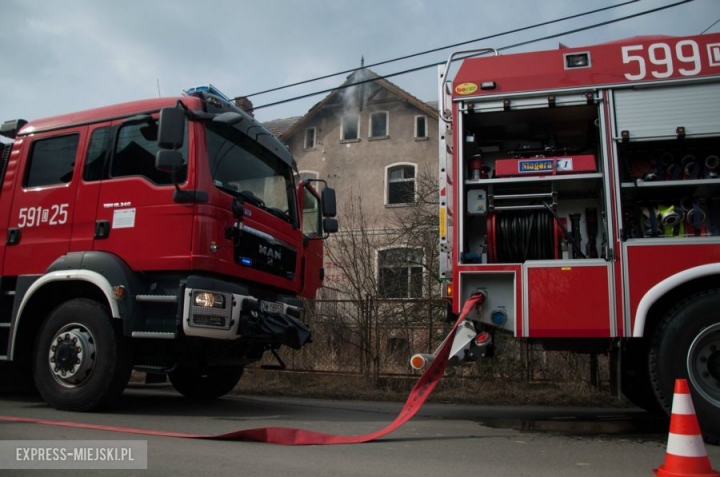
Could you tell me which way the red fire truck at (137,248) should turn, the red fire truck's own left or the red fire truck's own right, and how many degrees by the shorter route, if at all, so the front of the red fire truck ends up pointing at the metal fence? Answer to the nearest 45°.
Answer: approximately 90° to the red fire truck's own left

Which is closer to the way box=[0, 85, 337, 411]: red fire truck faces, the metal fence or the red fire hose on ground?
the red fire hose on ground

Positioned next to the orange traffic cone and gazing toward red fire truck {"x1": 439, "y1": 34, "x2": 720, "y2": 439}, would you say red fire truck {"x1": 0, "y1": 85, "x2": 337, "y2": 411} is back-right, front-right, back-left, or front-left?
front-left

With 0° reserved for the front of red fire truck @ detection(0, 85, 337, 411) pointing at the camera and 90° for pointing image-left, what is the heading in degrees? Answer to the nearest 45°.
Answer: approximately 315°

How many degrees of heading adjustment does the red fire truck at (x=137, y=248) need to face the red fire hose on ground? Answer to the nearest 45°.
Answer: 0° — it already faces it

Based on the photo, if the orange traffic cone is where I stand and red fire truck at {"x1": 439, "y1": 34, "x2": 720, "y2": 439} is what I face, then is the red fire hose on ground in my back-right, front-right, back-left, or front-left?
front-left

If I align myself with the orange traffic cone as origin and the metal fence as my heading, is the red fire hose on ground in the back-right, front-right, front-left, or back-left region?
front-left

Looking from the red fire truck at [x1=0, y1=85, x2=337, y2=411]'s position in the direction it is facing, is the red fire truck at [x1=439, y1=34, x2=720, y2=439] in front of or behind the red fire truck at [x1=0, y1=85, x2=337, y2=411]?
in front

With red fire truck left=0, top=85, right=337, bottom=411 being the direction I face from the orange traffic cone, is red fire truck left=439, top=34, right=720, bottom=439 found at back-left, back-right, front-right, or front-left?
front-right

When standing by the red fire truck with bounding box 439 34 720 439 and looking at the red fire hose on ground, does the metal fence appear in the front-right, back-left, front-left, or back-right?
front-right

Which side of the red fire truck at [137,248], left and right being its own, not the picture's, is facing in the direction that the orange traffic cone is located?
front

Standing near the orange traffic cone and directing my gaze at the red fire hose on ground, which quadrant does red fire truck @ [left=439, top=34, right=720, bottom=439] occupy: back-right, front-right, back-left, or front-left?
front-right

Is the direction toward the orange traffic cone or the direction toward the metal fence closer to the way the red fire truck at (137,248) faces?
the orange traffic cone
